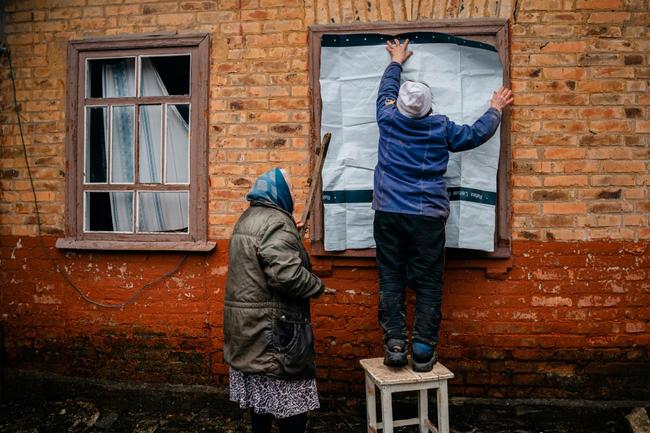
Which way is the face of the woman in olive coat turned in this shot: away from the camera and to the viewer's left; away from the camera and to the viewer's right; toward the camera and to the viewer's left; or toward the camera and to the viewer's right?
away from the camera and to the viewer's right

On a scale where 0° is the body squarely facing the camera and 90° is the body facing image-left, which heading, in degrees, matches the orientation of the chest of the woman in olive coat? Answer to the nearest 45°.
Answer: approximately 225°

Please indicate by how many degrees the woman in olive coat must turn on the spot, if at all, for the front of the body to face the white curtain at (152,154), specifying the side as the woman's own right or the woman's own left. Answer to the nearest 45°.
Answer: approximately 90° to the woman's own left

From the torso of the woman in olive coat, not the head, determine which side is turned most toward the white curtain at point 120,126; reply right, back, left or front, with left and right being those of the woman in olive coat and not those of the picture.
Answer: left

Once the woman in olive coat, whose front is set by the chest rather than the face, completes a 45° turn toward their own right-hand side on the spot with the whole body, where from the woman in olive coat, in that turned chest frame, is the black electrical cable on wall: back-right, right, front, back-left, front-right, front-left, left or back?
back-left

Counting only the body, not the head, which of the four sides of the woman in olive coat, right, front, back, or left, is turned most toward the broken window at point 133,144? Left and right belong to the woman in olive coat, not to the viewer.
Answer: left

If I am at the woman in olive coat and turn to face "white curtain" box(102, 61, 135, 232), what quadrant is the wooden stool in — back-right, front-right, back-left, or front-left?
back-right
